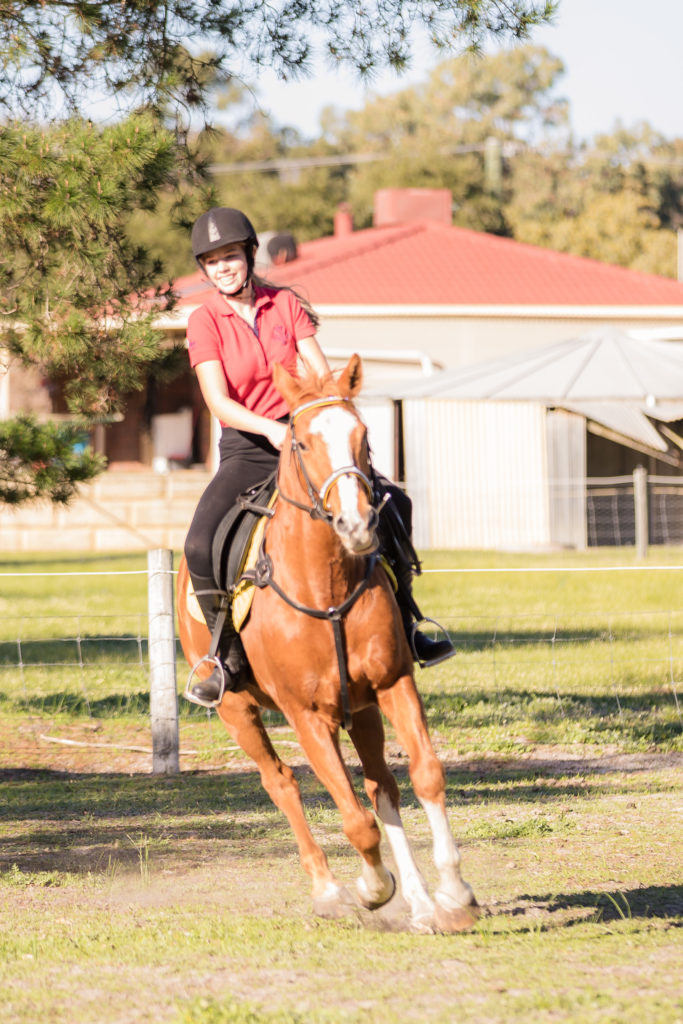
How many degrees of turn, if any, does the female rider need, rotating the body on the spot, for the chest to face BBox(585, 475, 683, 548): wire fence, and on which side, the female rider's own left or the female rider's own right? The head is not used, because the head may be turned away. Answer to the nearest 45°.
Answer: approximately 180°

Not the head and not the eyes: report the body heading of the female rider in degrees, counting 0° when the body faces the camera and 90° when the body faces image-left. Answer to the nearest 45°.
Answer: approximately 0°

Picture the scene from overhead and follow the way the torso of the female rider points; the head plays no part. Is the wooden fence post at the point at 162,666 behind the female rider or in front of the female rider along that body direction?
behind

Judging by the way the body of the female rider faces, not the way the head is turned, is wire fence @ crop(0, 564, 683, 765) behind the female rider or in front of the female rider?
behind

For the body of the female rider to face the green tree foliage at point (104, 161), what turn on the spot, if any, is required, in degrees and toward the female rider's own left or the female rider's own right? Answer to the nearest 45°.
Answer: approximately 180°

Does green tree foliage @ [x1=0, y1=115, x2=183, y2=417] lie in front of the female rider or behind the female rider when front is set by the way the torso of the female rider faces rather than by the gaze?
behind

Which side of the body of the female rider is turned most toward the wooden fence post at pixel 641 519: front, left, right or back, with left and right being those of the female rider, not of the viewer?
back

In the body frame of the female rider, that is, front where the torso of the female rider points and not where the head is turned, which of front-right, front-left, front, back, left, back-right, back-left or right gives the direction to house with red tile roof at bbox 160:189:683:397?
back
